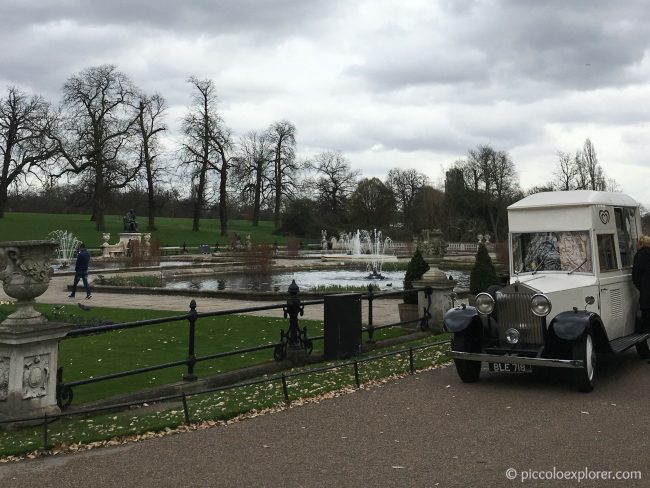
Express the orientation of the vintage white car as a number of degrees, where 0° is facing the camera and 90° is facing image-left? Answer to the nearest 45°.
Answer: approximately 45°

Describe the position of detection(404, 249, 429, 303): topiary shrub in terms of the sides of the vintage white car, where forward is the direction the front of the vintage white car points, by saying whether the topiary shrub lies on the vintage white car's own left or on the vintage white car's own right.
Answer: on the vintage white car's own right

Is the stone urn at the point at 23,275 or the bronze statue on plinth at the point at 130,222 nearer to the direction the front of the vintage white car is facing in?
the stone urn

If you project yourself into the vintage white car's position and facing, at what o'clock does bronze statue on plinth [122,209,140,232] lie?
The bronze statue on plinth is roughly at 3 o'clock from the vintage white car.

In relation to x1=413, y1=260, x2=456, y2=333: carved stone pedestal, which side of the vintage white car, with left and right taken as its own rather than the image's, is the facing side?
right

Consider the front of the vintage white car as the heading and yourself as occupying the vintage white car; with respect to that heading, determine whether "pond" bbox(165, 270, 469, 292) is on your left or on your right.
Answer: on your right
